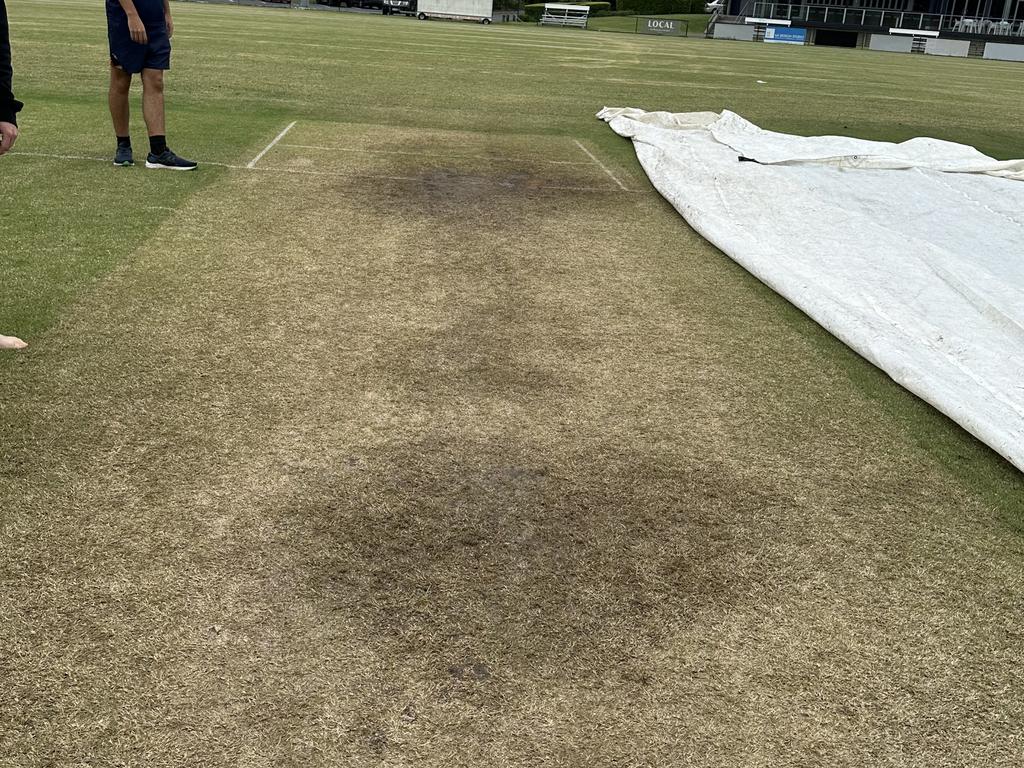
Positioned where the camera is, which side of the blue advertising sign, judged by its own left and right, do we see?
front

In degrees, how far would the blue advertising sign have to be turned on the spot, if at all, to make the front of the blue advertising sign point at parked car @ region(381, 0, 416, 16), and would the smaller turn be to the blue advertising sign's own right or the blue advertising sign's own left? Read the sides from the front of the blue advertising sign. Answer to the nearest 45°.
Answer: approximately 90° to the blue advertising sign's own right

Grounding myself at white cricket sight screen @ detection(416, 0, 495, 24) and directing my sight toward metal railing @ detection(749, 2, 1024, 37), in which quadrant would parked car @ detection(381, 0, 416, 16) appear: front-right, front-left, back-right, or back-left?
back-left

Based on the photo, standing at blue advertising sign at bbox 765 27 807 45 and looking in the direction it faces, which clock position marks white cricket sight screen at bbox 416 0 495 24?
The white cricket sight screen is roughly at 2 o'clock from the blue advertising sign.

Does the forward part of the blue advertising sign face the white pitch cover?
yes

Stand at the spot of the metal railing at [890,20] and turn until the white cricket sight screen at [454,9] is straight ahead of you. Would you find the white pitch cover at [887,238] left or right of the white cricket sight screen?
left

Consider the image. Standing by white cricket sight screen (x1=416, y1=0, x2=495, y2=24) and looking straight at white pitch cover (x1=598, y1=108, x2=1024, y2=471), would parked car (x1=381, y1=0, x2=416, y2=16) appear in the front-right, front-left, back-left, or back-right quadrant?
back-right

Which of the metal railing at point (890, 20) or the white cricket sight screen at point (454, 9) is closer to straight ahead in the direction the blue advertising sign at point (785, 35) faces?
the white cricket sight screen

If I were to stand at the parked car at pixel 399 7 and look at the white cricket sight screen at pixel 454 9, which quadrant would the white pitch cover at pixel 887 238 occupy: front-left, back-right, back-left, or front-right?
front-right
